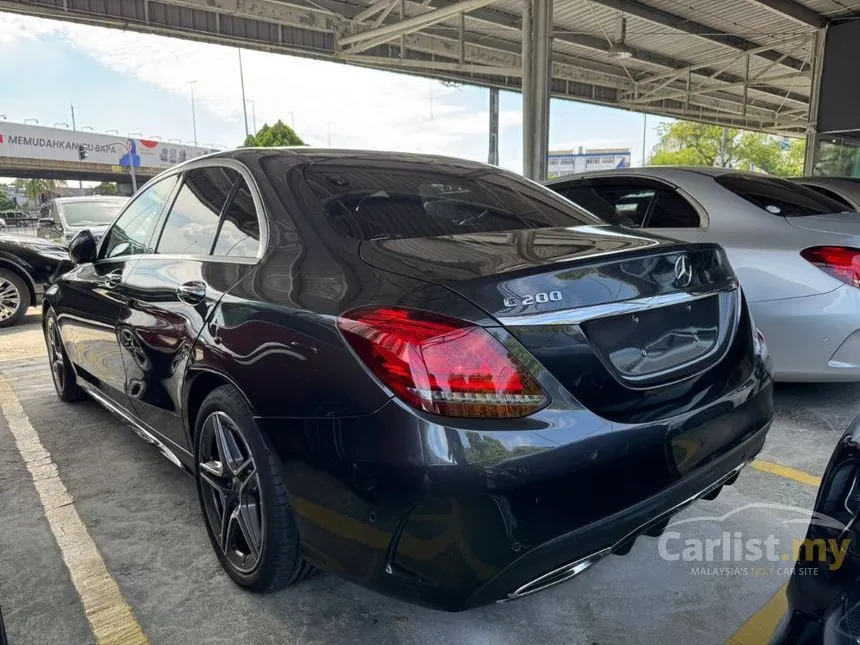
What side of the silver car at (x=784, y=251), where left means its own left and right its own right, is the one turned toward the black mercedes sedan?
left

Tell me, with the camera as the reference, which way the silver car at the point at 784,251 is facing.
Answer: facing away from the viewer and to the left of the viewer

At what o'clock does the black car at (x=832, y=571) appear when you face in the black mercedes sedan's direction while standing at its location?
The black car is roughly at 6 o'clock from the black mercedes sedan.

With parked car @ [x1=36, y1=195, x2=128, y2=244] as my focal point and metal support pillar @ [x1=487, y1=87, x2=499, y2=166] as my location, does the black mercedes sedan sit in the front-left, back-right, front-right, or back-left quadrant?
front-left

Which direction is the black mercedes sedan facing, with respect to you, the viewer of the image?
facing away from the viewer and to the left of the viewer

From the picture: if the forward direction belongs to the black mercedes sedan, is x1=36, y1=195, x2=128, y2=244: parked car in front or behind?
in front

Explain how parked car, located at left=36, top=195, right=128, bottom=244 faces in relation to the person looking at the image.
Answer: facing the viewer and to the right of the viewer

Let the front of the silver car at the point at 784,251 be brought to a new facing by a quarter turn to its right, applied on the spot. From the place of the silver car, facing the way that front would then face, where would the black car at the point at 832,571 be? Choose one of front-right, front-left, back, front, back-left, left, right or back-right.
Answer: back-right

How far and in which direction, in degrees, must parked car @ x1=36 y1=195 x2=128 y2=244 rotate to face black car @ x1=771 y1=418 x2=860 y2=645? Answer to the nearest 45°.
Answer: approximately 45° to its right

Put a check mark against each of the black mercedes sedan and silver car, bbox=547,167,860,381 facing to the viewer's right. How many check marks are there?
0

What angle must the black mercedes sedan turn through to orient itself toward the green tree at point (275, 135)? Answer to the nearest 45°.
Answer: approximately 45° to its right

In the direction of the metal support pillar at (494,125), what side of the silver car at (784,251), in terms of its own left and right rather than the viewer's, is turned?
front

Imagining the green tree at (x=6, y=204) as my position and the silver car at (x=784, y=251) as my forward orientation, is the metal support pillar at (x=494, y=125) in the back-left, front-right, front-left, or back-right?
front-left

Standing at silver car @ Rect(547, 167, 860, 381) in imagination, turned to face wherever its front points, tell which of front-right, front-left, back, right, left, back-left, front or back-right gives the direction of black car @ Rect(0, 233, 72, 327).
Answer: front-left

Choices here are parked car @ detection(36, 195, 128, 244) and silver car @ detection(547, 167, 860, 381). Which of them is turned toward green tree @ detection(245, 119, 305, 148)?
the silver car
